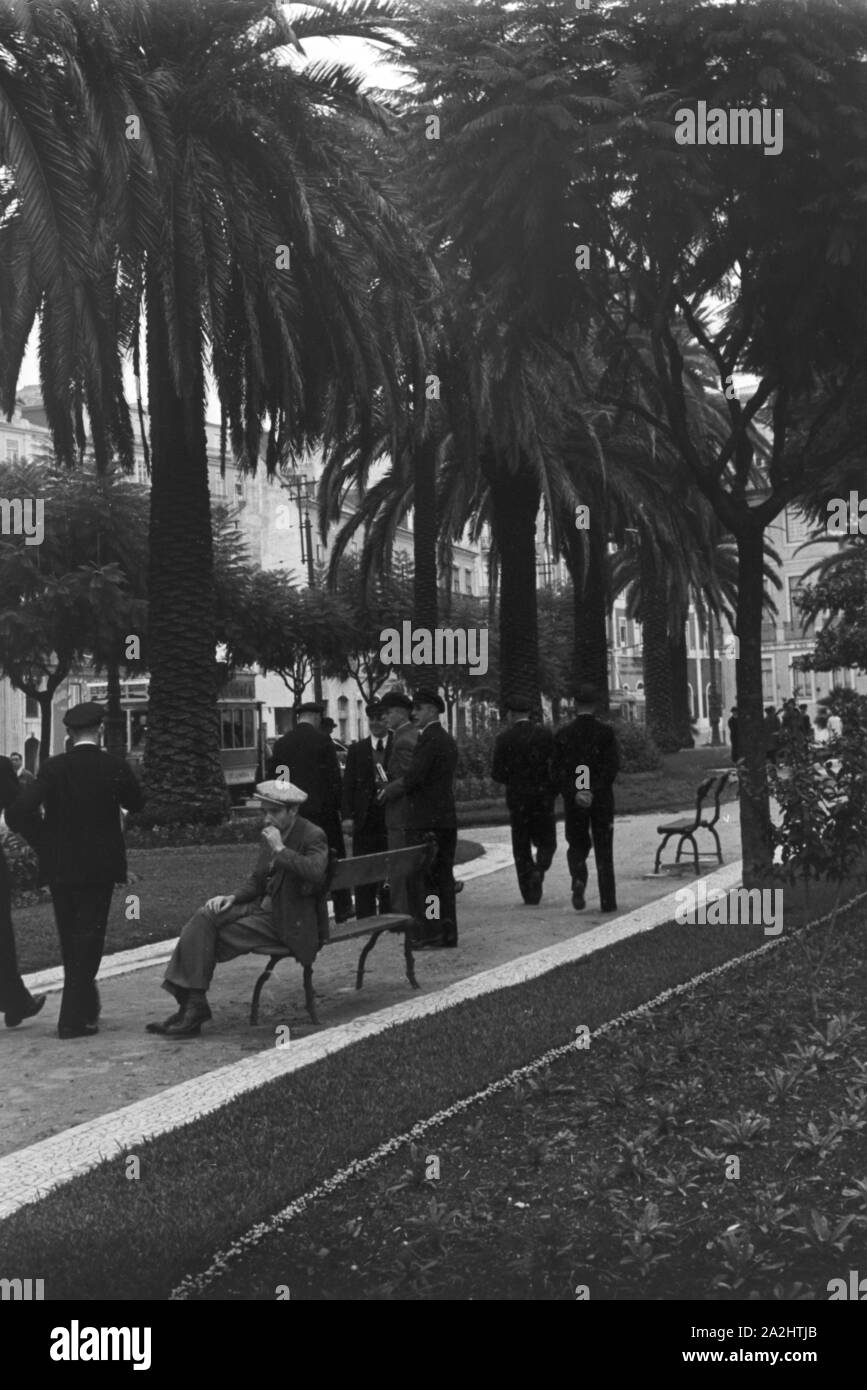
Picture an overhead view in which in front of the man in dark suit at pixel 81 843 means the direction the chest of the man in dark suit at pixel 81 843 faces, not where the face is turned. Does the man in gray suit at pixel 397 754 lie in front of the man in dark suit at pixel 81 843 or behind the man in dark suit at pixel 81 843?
in front

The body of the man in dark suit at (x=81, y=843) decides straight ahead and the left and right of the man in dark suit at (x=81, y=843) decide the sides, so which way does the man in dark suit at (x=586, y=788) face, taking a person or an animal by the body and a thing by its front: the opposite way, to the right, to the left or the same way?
the same way

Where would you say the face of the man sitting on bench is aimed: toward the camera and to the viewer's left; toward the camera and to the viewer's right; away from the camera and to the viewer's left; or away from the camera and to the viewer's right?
toward the camera and to the viewer's left

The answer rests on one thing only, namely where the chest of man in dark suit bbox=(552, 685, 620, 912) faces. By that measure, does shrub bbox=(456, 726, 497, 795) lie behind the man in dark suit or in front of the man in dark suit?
in front

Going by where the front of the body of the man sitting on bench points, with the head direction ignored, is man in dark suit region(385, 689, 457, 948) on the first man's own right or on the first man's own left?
on the first man's own right

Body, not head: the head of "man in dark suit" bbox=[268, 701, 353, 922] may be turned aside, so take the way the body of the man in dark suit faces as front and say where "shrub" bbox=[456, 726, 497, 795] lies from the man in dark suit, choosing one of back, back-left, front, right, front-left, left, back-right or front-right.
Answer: front

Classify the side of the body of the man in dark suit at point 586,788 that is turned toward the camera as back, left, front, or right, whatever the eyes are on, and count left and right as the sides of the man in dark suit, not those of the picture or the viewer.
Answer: back

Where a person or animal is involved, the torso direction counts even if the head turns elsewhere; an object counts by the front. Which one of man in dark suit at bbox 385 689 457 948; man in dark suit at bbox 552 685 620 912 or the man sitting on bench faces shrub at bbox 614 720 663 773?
man in dark suit at bbox 552 685 620 912

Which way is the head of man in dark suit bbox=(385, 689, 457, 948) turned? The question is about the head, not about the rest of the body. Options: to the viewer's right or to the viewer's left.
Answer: to the viewer's left

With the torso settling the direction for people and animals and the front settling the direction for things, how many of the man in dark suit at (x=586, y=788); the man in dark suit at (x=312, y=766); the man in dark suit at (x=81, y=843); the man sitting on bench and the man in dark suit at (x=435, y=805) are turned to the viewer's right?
0

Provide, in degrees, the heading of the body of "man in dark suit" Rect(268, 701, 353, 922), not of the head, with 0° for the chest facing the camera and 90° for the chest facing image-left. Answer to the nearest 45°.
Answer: approximately 180°

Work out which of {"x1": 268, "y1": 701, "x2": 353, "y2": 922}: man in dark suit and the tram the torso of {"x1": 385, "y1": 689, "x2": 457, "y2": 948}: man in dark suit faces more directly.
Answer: the man in dark suit

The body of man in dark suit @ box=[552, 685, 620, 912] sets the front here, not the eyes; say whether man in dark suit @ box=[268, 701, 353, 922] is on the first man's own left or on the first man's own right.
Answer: on the first man's own left
